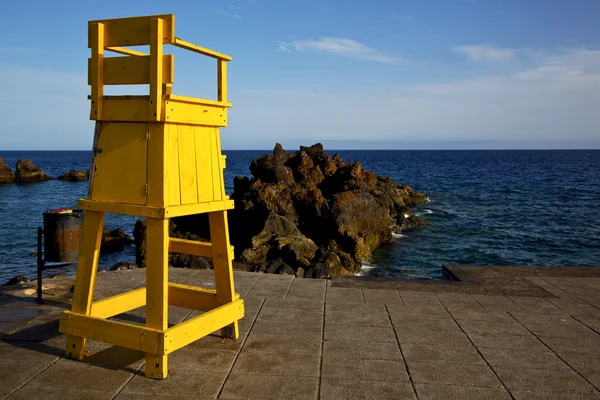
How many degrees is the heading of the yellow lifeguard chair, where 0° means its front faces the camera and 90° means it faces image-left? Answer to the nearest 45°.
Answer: approximately 225°

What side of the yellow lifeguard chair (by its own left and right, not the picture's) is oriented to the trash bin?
left

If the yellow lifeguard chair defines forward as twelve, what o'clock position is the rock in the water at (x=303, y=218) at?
The rock in the water is roughly at 11 o'clock from the yellow lifeguard chair.

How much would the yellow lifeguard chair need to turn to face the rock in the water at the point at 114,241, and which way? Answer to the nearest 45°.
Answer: approximately 45° to its left
